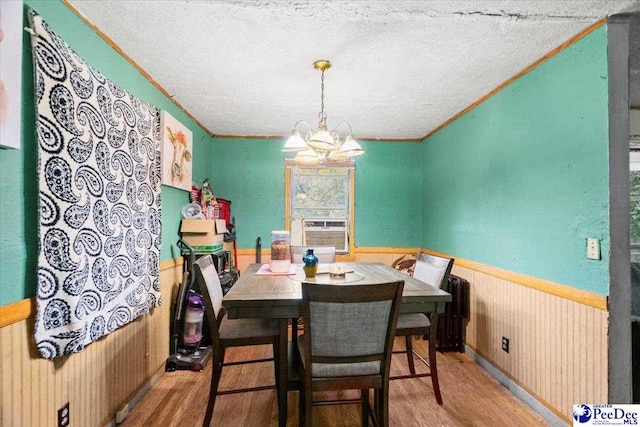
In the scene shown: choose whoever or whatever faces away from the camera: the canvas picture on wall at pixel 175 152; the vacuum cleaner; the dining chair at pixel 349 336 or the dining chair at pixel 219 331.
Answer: the dining chair at pixel 349 336

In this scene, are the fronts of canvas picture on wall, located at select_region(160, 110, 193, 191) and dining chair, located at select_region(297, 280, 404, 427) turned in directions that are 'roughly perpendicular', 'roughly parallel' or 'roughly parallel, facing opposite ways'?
roughly perpendicular

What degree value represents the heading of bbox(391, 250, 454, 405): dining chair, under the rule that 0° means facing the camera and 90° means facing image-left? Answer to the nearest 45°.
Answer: approximately 45°

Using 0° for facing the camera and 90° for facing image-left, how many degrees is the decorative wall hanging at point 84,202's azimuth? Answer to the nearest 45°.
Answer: approximately 315°

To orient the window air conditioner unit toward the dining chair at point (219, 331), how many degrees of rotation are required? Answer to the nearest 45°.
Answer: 0° — it already faces it

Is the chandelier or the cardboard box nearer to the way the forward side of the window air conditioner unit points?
the chandelier

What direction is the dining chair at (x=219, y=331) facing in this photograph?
to the viewer's right

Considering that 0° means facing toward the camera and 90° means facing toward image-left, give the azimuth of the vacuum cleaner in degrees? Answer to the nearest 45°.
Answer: approximately 315°

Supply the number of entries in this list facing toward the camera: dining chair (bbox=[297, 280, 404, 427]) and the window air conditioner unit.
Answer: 1

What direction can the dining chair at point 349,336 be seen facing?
away from the camera

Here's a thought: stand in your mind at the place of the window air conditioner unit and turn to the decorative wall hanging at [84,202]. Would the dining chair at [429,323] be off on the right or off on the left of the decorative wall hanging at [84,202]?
left

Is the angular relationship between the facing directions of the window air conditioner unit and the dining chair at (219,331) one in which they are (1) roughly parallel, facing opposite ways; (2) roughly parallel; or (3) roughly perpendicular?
roughly perpendicular
